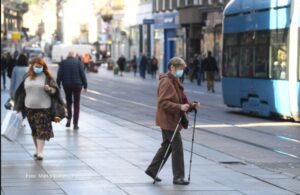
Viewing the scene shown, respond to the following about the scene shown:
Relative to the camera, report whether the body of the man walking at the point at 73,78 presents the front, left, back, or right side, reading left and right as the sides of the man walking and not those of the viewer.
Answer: back

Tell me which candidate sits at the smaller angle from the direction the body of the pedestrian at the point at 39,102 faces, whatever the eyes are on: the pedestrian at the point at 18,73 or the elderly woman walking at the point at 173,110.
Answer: the elderly woman walking

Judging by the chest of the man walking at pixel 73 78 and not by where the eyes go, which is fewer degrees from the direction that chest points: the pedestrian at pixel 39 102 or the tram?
the tram

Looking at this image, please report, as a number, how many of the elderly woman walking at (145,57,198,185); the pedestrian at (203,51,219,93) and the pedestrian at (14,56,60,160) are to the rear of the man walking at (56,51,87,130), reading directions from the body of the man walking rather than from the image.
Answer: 2

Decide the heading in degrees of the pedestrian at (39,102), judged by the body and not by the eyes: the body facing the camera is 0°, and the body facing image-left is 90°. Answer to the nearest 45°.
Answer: approximately 0°

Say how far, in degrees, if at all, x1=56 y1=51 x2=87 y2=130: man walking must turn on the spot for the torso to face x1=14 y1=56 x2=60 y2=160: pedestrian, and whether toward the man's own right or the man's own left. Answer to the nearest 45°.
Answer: approximately 180°
